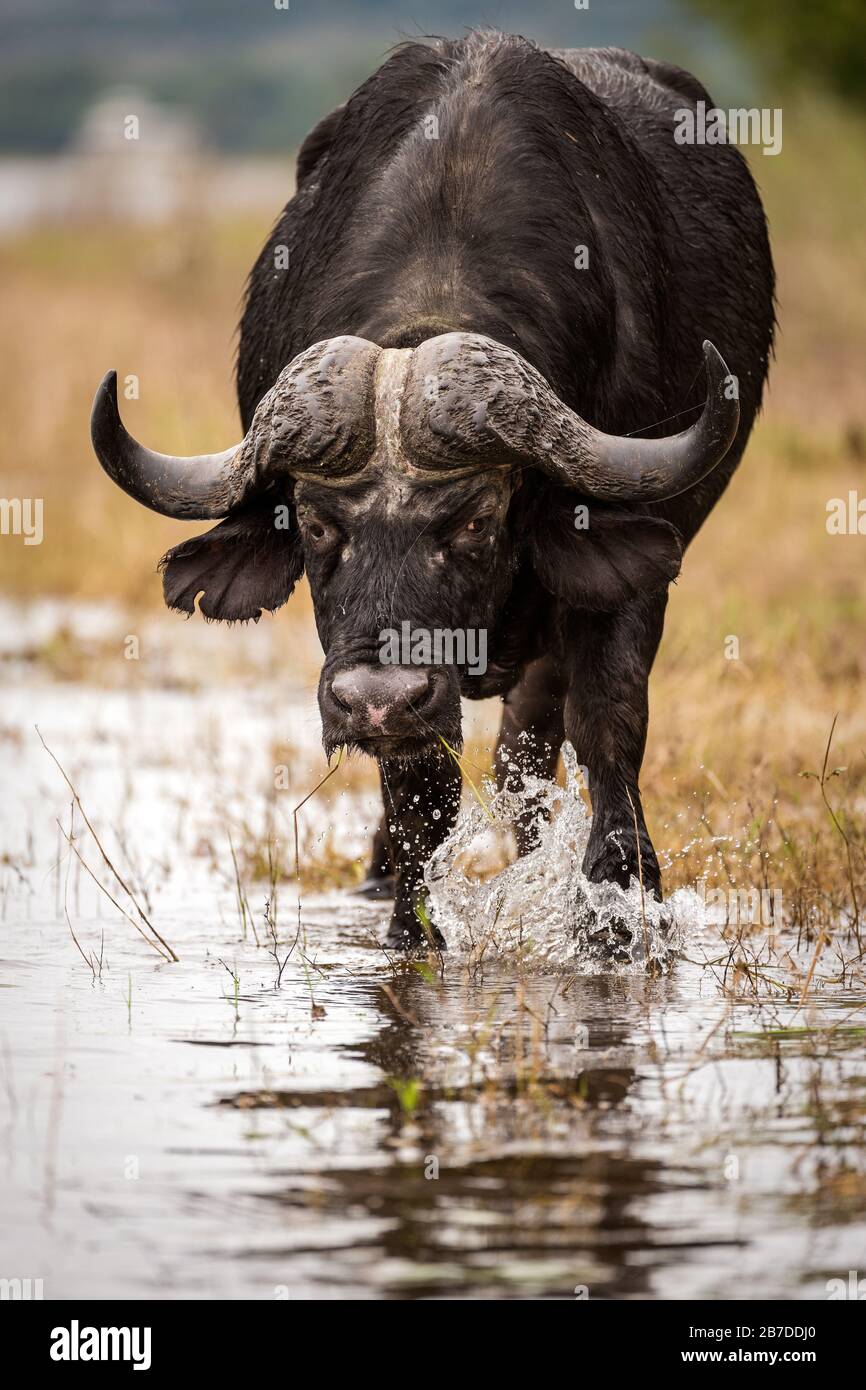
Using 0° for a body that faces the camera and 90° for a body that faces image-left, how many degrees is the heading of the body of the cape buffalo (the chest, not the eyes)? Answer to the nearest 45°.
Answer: approximately 0°
